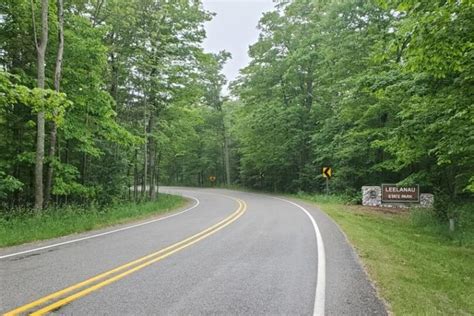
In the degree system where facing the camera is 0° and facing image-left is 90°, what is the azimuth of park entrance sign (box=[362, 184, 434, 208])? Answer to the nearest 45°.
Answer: approximately 0°

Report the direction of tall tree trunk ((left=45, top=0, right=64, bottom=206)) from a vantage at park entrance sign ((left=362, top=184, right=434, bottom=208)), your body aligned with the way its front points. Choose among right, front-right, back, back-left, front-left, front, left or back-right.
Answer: front-right

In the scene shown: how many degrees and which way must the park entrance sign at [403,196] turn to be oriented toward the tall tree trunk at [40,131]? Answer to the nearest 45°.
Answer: approximately 45° to its right

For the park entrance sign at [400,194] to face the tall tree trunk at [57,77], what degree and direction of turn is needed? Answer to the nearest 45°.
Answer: approximately 45° to its right

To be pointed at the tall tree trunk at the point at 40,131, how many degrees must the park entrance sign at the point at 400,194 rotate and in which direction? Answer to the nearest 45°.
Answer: approximately 45° to its right
